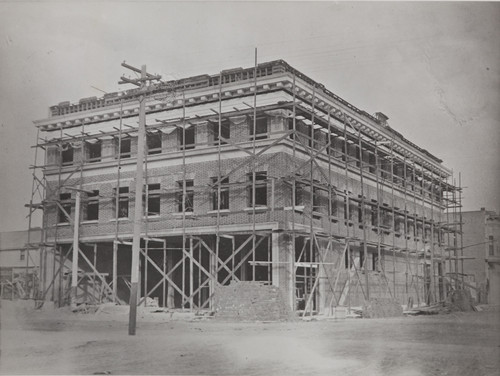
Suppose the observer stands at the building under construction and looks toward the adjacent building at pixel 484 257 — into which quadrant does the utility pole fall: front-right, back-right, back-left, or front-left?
back-right
